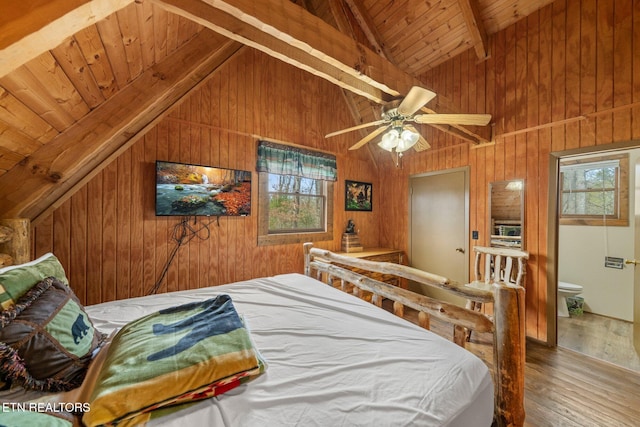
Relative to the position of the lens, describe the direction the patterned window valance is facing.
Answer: facing the viewer and to the right of the viewer

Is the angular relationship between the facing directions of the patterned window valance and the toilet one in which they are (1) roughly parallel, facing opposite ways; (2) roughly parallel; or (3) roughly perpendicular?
roughly parallel

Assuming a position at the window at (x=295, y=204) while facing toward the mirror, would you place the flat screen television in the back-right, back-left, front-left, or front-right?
back-right

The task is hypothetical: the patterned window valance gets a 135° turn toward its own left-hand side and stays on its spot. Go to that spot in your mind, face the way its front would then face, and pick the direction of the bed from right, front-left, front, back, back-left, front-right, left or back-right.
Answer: back

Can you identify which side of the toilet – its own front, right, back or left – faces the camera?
right

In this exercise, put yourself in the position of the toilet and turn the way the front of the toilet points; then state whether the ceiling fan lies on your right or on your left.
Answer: on your right

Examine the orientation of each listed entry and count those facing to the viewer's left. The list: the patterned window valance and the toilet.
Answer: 0

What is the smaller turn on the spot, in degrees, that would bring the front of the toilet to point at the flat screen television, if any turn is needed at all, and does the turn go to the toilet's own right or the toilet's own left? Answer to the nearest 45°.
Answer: approximately 135° to the toilet's own right

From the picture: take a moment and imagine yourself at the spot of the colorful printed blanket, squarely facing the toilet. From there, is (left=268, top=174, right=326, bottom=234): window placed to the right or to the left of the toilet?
left
